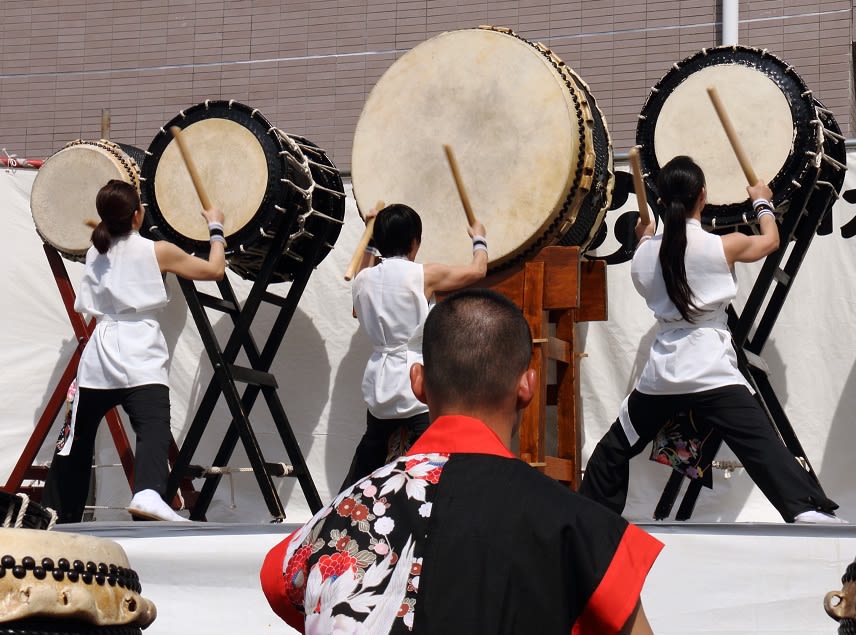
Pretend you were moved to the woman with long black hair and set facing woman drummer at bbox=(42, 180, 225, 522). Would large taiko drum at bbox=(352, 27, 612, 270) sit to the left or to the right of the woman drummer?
right

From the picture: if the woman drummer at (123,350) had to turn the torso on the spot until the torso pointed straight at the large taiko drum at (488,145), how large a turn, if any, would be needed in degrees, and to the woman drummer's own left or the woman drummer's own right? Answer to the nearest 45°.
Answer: approximately 45° to the woman drummer's own right

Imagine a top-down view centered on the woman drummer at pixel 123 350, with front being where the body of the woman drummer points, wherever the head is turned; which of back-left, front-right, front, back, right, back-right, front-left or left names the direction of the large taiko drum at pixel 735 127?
front-right

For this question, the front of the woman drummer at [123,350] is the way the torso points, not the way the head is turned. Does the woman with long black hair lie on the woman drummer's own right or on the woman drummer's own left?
on the woman drummer's own right

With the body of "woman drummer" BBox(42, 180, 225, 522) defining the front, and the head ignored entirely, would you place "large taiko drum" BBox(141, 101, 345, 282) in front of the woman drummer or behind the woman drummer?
in front

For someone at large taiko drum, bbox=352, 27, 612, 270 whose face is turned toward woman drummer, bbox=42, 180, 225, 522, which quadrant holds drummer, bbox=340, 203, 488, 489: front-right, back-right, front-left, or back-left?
front-left

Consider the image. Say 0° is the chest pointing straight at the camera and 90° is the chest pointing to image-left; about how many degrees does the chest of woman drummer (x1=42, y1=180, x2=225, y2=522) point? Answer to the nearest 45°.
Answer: approximately 225°
